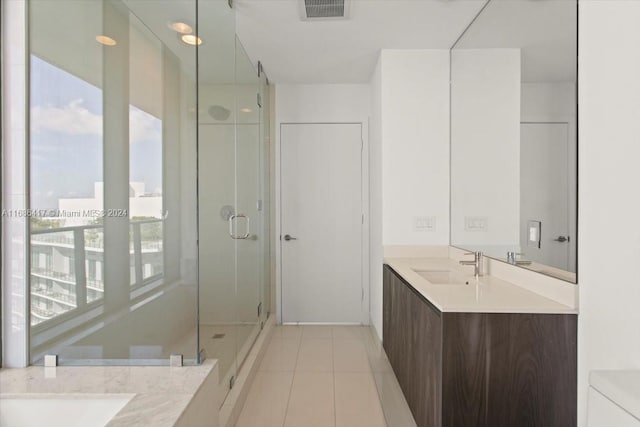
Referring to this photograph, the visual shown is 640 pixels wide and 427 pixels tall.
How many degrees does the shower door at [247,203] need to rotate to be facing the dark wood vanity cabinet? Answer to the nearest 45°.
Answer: approximately 45° to its right

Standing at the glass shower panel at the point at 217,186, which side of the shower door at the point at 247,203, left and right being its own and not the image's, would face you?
right

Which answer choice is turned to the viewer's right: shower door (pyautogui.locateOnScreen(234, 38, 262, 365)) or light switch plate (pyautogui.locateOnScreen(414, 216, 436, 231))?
the shower door

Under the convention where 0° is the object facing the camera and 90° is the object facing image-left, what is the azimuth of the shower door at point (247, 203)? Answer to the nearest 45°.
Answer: approximately 270°

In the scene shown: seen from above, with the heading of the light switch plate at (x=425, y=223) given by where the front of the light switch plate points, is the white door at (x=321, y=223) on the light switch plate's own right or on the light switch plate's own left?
on the light switch plate's own right
